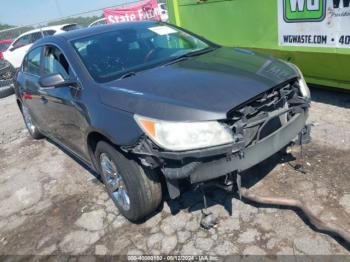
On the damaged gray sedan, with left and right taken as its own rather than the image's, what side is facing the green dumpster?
left

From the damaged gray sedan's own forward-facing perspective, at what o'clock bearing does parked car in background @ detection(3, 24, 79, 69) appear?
The parked car in background is roughly at 7 o'clock from the damaged gray sedan.

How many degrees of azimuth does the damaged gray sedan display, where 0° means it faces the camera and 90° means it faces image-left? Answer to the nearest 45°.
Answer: approximately 315°

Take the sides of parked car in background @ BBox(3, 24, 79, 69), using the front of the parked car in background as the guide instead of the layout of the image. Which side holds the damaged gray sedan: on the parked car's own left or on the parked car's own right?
on the parked car's own left

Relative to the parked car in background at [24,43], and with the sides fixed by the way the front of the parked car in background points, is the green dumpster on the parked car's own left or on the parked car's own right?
on the parked car's own left

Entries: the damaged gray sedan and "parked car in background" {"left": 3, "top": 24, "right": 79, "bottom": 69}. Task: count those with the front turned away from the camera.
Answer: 0
